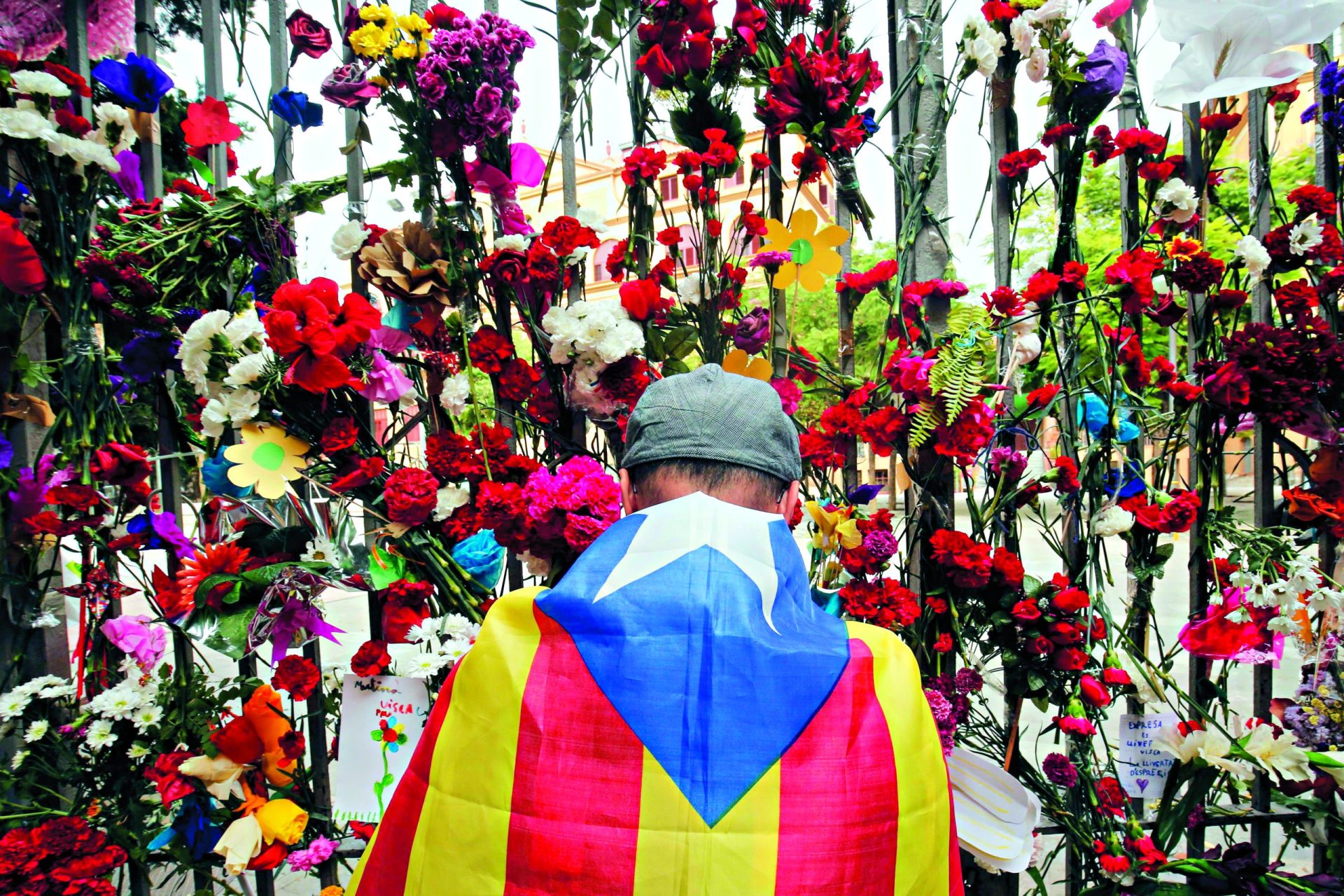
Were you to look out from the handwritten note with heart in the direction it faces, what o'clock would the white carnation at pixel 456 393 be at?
The white carnation is roughly at 2 o'clock from the handwritten note with heart.

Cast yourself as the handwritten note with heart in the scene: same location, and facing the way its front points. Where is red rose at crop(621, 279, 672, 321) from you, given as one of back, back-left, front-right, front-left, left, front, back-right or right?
front-right

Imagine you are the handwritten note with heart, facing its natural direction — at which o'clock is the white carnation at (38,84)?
The white carnation is roughly at 2 o'clock from the handwritten note with heart.

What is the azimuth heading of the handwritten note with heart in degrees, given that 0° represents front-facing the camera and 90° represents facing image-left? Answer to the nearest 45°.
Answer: approximately 0°

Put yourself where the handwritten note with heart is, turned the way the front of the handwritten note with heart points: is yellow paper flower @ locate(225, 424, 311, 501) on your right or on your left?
on your right

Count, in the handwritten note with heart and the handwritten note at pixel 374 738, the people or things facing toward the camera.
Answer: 2
